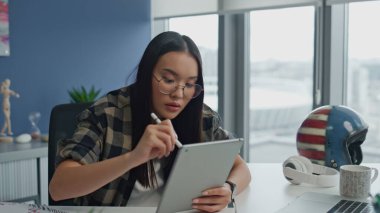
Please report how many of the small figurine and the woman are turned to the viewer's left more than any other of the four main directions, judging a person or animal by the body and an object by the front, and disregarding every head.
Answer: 0

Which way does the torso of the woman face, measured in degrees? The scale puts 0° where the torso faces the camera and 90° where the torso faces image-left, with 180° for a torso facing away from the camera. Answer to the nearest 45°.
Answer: approximately 315°

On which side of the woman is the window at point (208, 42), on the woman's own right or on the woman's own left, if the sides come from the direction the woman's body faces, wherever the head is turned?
on the woman's own left

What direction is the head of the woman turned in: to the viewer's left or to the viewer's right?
to the viewer's right
